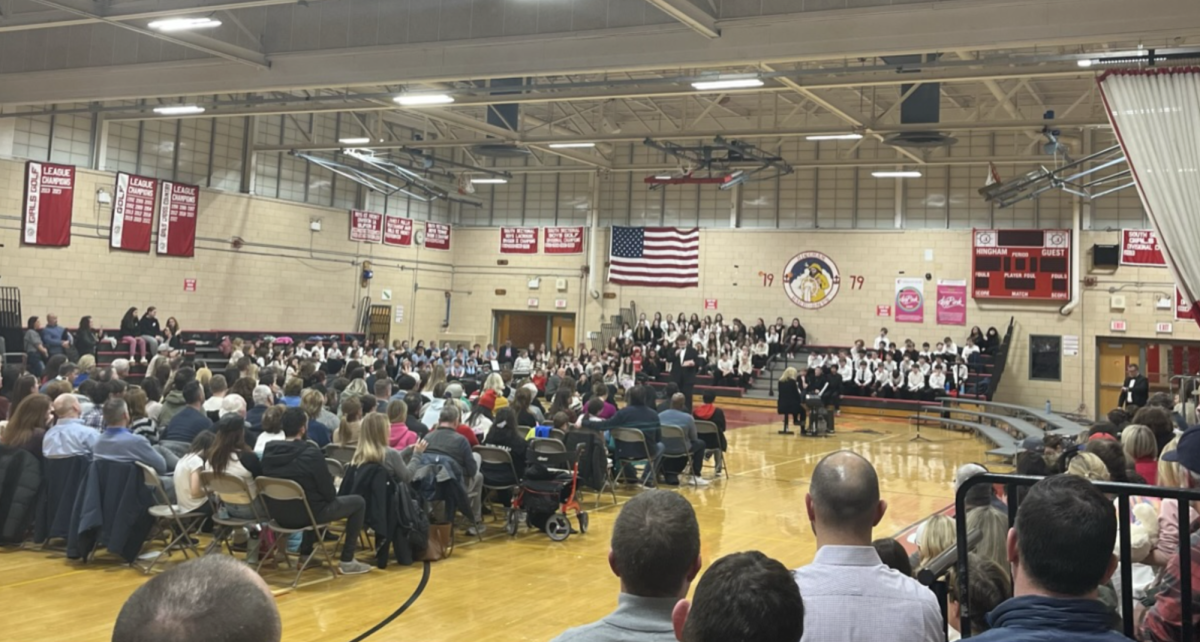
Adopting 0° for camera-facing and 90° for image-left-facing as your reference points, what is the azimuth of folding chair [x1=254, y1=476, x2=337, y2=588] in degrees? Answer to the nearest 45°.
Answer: approximately 225°

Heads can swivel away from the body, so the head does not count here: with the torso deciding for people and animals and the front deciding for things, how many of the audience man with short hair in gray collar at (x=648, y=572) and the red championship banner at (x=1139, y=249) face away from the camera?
1

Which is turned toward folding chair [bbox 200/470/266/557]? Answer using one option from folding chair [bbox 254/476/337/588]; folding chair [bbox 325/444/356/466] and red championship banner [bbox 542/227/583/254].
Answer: the red championship banner

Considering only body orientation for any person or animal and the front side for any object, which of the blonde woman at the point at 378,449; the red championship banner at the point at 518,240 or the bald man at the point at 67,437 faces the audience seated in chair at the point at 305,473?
the red championship banner

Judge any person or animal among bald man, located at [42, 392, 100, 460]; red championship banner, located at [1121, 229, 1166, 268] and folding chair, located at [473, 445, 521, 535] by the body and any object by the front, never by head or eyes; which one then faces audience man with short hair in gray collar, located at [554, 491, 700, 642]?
the red championship banner

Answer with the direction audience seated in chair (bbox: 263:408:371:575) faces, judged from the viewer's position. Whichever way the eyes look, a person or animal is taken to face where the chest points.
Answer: facing away from the viewer and to the right of the viewer

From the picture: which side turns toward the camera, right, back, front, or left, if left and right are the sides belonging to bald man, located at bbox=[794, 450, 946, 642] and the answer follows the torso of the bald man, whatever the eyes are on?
back

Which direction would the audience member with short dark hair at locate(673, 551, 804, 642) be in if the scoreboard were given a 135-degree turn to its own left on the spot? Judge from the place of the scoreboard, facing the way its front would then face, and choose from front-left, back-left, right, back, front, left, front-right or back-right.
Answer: back-right

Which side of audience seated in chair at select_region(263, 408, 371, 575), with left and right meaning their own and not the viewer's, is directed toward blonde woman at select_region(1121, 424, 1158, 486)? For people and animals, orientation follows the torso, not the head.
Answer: right

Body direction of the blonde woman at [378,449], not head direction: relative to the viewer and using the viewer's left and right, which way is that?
facing away from the viewer and to the right of the viewer

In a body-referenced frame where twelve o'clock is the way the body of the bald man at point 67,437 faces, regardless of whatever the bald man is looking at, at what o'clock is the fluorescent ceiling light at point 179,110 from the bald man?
The fluorescent ceiling light is roughly at 11 o'clock from the bald man.

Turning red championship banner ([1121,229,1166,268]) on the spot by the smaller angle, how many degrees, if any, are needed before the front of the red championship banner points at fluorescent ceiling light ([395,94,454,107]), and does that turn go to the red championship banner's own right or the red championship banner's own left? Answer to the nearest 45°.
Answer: approximately 45° to the red championship banner's own right

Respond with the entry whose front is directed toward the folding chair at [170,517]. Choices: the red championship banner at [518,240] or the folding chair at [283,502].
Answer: the red championship banner

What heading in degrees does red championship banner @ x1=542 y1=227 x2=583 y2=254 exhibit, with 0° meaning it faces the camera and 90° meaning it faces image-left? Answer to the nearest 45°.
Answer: approximately 0°

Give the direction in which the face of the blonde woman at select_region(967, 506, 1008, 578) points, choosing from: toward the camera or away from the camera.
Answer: away from the camera

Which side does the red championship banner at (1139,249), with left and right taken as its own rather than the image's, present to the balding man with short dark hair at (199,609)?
front

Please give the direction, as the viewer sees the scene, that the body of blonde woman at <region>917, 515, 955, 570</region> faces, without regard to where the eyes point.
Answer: away from the camera
